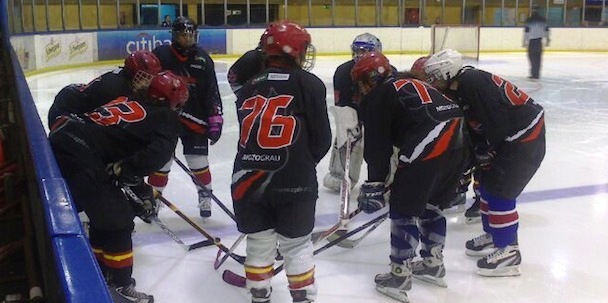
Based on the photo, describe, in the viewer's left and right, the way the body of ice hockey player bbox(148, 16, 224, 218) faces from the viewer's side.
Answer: facing the viewer

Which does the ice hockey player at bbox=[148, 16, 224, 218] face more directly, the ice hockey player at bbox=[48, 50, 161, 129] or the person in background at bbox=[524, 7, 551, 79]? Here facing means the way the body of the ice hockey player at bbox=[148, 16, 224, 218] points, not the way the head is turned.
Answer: the ice hockey player

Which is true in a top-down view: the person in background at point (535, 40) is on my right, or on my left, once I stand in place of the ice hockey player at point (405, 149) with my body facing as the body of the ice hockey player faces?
on my right

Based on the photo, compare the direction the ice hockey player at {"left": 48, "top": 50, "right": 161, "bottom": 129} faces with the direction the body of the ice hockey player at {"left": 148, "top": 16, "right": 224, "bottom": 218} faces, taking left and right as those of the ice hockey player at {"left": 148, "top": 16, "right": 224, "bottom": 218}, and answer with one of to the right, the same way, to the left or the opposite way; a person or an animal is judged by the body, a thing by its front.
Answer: to the left

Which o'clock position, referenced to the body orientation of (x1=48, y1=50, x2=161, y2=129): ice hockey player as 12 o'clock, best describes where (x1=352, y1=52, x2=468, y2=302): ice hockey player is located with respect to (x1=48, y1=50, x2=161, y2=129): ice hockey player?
(x1=352, y1=52, x2=468, y2=302): ice hockey player is roughly at 1 o'clock from (x1=48, y1=50, x2=161, y2=129): ice hockey player.

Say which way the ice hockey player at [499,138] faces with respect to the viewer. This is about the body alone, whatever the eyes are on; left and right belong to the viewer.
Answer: facing to the left of the viewer

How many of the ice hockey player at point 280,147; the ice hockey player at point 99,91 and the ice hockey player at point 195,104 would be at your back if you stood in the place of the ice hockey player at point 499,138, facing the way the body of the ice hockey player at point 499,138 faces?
0

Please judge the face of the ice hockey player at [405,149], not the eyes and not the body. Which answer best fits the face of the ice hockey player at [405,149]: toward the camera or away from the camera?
away from the camera

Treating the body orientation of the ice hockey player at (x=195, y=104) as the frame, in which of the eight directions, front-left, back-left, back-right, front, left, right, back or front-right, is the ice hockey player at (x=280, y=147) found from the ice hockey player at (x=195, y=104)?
front

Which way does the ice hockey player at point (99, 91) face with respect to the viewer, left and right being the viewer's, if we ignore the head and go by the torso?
facing to the right of the viewer

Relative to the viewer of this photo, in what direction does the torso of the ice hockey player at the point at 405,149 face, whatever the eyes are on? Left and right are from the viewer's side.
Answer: facing to the left of the viewer

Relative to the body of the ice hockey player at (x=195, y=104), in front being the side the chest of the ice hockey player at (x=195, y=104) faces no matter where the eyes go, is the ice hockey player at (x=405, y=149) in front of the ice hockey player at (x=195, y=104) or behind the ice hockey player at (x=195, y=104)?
in front

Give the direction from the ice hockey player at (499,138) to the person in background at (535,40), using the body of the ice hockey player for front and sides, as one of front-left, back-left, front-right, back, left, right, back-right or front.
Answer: right

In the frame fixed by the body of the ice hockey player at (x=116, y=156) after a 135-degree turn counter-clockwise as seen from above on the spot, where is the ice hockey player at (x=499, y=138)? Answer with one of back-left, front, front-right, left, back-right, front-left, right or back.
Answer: back-right

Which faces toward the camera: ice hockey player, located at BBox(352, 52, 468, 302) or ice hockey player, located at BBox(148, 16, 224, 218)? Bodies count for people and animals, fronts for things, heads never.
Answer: ice hockey player, located at BBox(148, 16, 224, 218)
